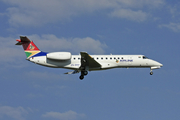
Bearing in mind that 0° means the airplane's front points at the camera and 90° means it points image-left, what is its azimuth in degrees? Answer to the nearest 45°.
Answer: approximately 270°
